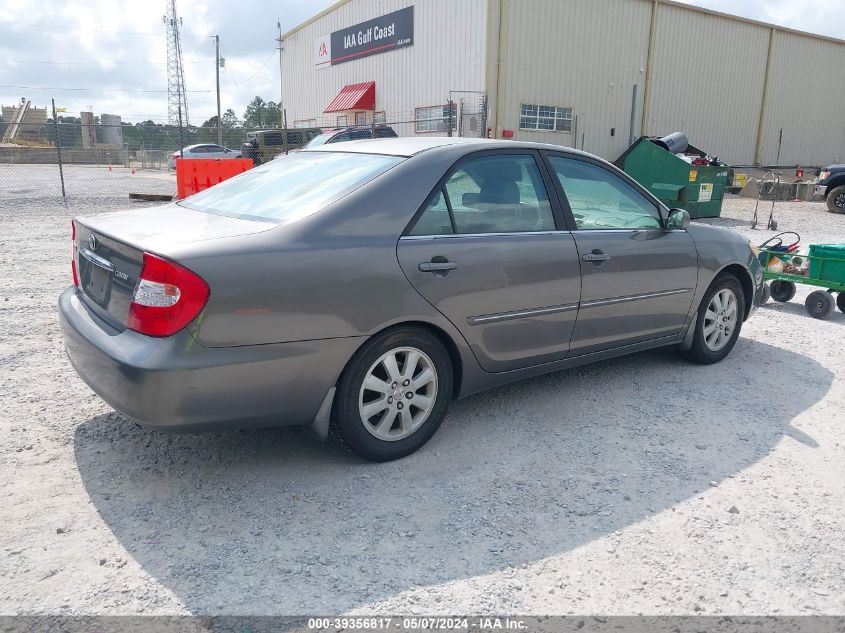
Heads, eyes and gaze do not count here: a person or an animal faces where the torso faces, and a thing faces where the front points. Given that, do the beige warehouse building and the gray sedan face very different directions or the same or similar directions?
very different directions

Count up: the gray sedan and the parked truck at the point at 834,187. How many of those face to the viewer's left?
1

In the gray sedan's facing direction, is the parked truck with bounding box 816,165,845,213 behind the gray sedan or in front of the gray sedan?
in front

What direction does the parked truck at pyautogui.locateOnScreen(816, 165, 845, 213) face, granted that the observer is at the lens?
facing to the left of the viewer

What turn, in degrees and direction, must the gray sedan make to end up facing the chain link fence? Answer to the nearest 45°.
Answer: approximately 90° to its left

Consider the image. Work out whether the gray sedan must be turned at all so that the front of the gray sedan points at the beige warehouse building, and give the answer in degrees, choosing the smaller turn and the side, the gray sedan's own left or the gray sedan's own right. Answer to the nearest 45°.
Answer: approximately 45° to the gray sedan's own left

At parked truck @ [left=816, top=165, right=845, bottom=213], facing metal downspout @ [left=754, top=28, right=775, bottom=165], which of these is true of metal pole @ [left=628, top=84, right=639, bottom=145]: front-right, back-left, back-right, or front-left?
front-left

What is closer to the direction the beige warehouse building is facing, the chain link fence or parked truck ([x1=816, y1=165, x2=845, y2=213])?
the chain link fence

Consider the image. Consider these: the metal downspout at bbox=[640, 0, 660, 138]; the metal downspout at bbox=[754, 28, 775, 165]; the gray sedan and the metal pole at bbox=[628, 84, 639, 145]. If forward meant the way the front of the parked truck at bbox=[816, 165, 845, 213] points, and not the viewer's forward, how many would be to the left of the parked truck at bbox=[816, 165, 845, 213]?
1

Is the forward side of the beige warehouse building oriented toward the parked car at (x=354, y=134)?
yes

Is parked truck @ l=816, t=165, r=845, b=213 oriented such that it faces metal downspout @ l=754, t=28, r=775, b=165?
no

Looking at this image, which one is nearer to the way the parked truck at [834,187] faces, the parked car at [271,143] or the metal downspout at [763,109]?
the parked car

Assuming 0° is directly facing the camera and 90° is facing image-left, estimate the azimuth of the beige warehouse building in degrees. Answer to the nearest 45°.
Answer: approximately 45°

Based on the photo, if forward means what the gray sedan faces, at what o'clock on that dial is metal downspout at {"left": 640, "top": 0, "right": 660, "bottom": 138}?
The metal downspout is roughly at 11 o'clock from the gray sedan.

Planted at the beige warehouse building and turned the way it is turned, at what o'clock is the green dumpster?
The green dumpster is roughly at 10 o'clock from the beige warehouse building.

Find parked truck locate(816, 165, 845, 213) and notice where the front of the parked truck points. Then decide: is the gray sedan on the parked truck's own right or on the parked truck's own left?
on the parked truck's own left

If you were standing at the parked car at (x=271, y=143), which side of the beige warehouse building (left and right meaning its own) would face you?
front

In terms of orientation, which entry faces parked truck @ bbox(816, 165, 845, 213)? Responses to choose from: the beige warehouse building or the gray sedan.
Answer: the gray sedan

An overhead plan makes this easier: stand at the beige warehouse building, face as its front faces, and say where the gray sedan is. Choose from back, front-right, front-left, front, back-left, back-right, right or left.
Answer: front-left
